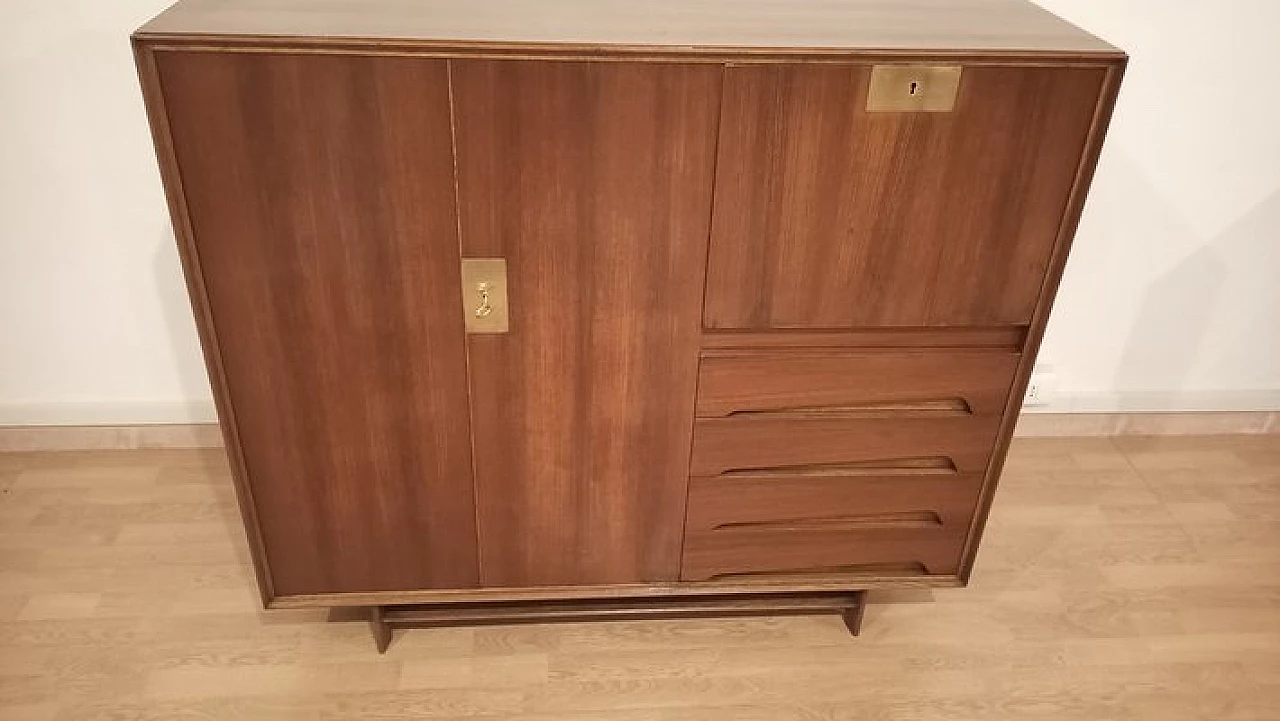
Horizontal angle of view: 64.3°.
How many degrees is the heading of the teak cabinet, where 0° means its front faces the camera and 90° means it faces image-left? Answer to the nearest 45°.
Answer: approximately 0°

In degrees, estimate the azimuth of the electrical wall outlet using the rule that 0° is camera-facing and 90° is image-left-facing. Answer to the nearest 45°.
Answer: approximately 0°

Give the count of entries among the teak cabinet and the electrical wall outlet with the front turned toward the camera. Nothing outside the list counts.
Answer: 2

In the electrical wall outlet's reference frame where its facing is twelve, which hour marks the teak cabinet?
The teak cabinet is roughly at 1 o'clock from the electrical wall outlet.

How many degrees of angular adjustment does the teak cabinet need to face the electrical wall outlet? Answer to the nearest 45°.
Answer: approximately 135° to its left
